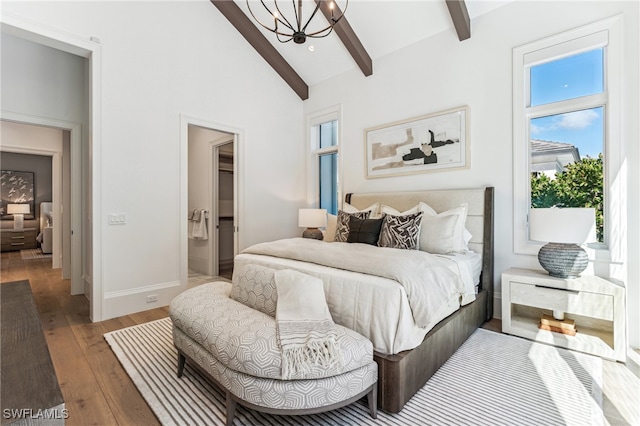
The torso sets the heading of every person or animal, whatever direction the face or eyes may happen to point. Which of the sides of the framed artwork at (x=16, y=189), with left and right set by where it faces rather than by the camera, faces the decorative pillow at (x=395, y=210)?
front

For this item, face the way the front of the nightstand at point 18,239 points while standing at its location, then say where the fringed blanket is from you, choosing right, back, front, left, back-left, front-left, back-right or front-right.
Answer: front

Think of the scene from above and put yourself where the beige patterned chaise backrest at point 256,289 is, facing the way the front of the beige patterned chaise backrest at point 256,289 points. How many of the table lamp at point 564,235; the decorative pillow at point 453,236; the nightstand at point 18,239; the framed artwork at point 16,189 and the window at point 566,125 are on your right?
2

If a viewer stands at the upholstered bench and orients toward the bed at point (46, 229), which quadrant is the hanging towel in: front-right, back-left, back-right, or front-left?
front-right

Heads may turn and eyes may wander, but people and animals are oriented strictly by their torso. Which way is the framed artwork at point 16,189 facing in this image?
toward the camera

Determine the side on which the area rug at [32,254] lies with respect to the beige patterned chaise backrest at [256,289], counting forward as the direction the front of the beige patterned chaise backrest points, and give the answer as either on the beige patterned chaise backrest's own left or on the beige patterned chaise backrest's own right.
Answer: on the beige patterned chaise backrest's own right

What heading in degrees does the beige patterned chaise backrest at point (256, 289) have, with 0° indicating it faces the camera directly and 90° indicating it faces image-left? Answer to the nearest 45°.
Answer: approximately 45°

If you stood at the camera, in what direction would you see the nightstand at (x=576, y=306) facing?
facing the viewer and to the left of the viewer

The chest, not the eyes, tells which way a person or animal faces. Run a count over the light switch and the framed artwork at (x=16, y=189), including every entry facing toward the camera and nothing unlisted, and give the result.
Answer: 2

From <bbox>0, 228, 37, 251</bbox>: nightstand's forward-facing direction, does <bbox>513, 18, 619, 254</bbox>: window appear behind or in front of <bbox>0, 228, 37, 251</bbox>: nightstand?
in front

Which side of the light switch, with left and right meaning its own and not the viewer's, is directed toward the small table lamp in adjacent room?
back

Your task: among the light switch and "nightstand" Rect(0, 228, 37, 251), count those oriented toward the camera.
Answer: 2

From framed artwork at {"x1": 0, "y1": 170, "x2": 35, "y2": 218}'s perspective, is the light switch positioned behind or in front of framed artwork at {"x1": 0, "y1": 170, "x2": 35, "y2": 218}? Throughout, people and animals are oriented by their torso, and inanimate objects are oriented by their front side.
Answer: in front

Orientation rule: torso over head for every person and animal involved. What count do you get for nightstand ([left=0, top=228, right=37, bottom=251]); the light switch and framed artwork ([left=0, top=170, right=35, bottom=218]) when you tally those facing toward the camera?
3

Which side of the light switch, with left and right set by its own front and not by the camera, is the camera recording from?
front

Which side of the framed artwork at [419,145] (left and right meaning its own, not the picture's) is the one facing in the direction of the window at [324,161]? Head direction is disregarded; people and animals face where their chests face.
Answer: right
